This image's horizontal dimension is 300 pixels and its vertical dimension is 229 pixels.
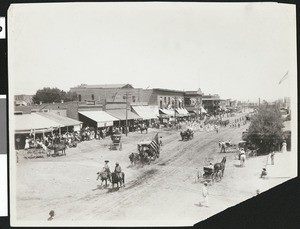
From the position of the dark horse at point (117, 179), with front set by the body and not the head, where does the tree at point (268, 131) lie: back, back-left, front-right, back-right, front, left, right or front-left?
back-left

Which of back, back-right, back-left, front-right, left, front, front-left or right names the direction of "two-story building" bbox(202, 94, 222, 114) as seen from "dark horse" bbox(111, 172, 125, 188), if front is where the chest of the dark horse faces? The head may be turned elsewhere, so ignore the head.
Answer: back-left

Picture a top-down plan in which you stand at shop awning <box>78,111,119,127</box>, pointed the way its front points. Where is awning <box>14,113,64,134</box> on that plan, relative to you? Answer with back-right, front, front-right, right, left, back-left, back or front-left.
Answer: back-right

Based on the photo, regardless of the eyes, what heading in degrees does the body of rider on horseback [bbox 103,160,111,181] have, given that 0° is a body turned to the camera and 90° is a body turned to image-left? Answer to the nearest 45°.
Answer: approximately 45°

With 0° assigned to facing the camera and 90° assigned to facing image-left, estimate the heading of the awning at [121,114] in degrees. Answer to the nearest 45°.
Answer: approximately 315°
